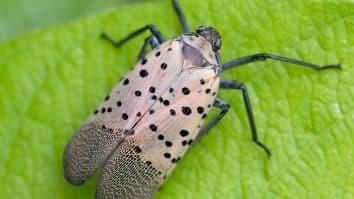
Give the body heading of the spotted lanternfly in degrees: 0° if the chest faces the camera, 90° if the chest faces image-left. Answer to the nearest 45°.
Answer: approximately 225°
